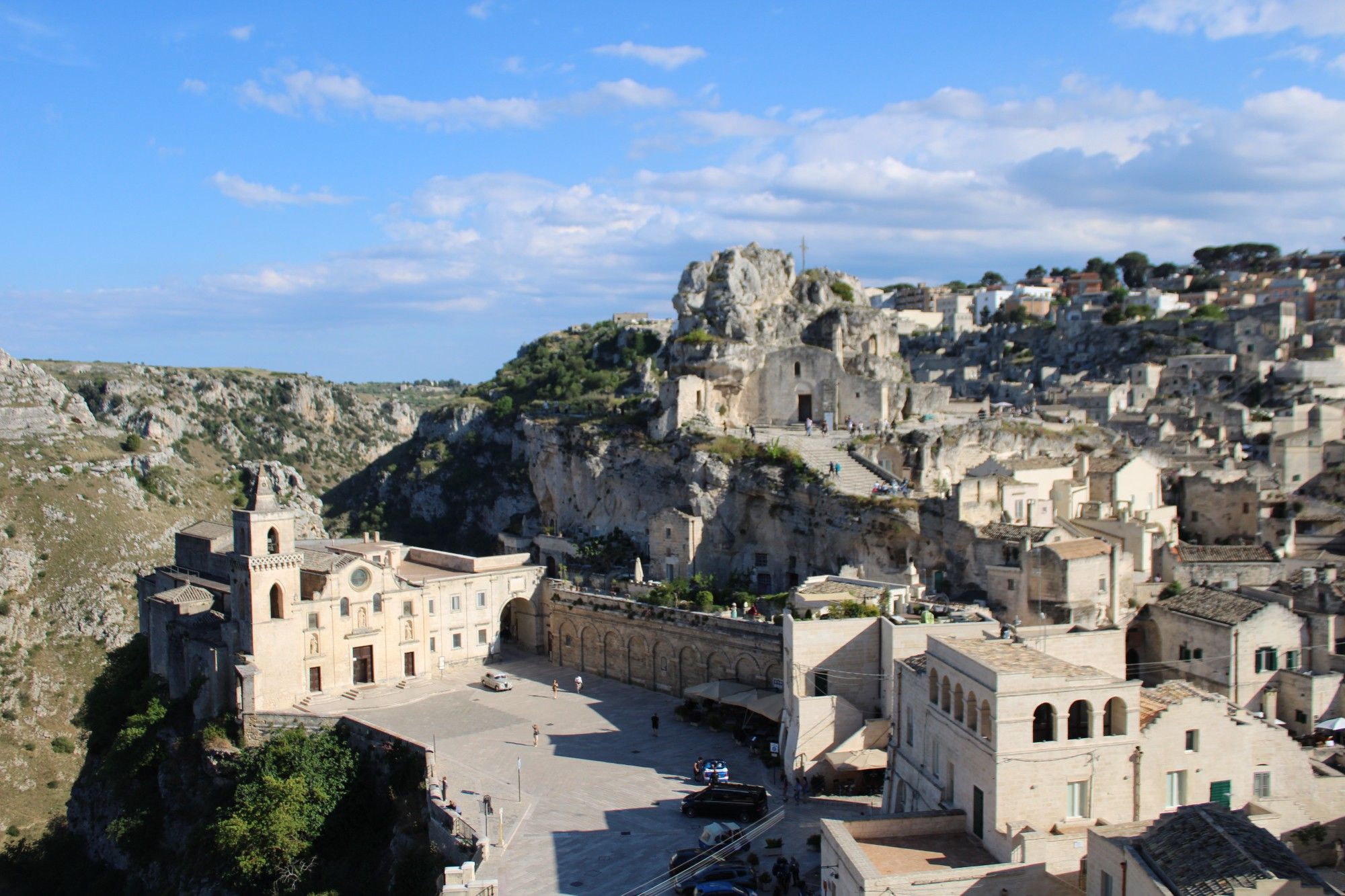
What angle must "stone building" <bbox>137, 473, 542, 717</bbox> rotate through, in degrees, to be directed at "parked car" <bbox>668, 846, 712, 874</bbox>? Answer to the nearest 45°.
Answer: approximately 45° to its right

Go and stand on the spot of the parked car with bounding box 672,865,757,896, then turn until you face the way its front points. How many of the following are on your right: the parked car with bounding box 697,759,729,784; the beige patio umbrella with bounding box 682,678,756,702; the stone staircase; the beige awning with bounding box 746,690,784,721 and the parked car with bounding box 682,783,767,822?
5

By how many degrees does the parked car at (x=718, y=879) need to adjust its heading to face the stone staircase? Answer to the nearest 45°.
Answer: approximately 90° to its right

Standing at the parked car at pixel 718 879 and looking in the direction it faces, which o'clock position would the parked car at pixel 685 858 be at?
the parked car at pixel 685 858 is roughly at 2 o'clock from the parked car at pixel 718 879.

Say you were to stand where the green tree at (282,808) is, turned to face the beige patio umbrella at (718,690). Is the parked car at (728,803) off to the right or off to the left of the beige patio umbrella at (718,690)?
right

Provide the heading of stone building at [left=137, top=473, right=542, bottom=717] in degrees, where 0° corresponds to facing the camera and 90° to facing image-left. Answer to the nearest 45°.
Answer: approximately 315°

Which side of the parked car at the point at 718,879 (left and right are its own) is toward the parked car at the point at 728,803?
right

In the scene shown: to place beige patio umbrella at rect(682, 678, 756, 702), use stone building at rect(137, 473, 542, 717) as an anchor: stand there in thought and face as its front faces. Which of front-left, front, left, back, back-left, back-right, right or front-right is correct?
front

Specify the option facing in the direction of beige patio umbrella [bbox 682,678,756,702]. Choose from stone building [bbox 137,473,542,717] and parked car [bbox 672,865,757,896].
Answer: the stone building

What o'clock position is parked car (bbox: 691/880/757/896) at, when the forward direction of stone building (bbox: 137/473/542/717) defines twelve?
The parked car is roughly at 1 o'clock from the stone building.

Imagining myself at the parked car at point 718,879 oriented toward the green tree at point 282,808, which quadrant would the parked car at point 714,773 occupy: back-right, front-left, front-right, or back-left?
front-right

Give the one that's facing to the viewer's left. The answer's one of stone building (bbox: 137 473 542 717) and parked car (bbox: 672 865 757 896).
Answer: the parked car

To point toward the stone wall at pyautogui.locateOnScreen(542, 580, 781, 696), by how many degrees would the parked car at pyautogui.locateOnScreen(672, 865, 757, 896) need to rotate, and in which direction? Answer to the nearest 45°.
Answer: approximately 90° to its right
